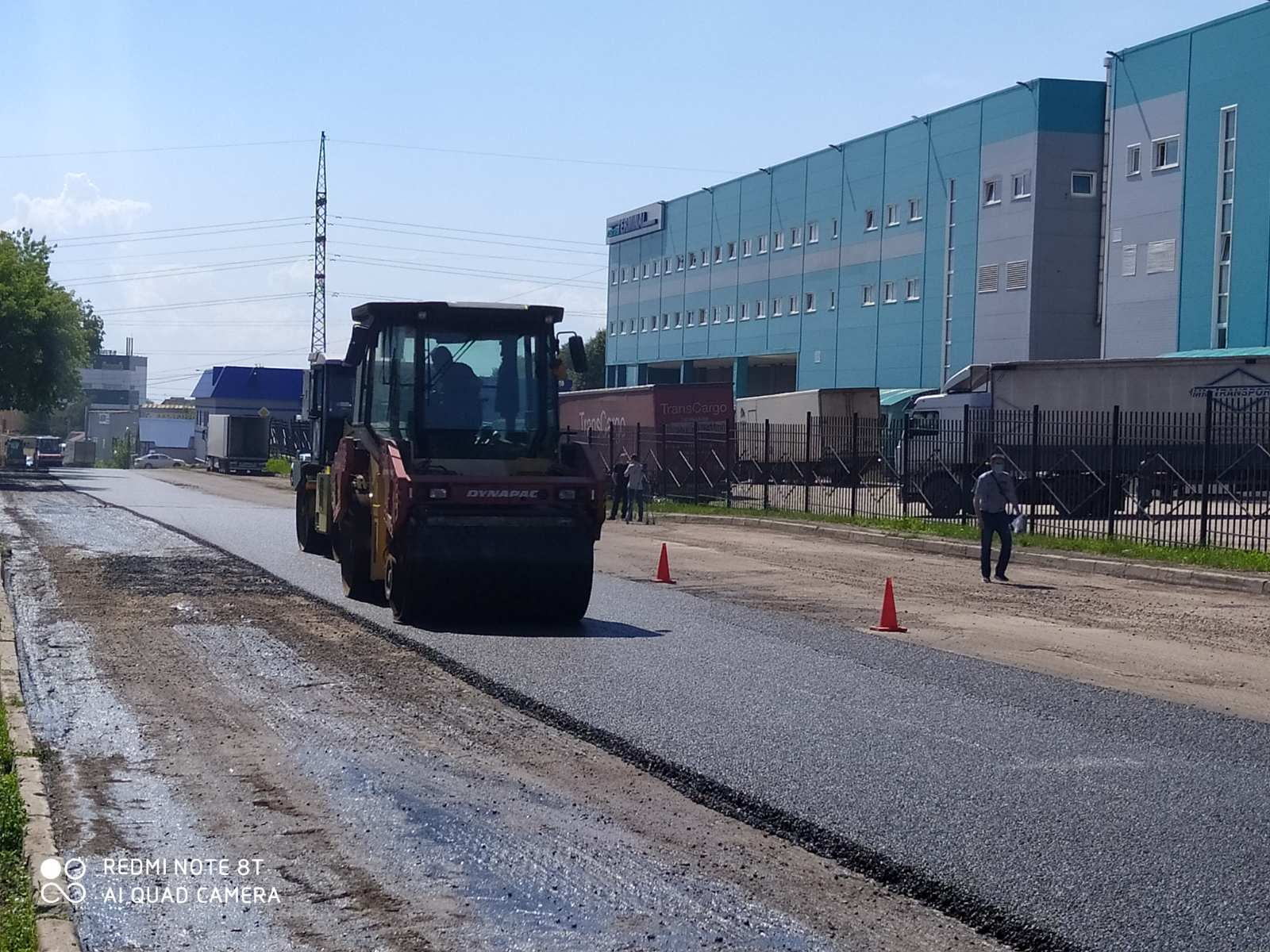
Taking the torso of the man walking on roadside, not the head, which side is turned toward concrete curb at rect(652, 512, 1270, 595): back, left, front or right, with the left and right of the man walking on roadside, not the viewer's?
back

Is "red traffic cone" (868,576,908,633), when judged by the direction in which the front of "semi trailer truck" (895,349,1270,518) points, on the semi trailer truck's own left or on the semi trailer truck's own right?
on the semi trailer truck's own left

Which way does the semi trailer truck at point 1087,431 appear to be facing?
to the viewer's left

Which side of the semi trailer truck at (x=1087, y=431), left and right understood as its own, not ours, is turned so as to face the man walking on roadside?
left

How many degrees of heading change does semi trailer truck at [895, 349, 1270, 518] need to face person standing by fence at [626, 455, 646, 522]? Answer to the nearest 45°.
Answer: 0° — it already faces them

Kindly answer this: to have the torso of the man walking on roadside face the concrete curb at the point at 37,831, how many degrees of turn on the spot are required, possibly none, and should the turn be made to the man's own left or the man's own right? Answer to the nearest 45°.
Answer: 0° — they already face it

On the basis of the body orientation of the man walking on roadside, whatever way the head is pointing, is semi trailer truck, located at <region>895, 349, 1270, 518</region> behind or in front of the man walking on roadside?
behind

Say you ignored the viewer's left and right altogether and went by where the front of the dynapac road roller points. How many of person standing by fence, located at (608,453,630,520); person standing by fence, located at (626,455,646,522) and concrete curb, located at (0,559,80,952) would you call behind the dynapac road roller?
2

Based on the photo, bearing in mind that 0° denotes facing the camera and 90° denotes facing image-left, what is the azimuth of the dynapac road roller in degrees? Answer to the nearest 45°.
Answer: approximately 0°
